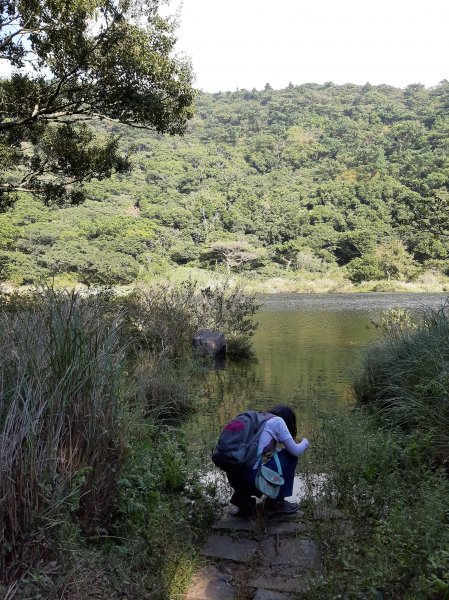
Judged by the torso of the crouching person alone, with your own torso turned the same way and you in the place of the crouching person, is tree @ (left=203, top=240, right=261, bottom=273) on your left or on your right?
on your left

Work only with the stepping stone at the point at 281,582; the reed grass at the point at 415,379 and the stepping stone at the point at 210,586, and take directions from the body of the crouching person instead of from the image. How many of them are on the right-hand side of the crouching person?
2

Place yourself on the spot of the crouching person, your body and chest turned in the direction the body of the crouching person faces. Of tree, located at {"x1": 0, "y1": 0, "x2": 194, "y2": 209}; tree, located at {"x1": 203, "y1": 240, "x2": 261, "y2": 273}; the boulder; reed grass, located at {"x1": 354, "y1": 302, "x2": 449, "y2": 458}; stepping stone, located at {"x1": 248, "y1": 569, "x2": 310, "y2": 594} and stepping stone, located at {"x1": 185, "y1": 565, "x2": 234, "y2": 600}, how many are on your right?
2

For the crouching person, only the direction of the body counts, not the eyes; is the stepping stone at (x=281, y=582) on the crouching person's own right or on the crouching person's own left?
on the crouching person's own right

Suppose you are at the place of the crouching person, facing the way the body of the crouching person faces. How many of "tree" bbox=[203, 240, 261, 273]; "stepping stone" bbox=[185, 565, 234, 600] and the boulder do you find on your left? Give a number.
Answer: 2

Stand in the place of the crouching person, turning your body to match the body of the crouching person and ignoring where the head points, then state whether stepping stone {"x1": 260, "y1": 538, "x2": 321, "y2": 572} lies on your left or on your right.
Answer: on your right

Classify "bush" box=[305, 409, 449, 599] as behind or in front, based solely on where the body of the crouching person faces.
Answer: in front

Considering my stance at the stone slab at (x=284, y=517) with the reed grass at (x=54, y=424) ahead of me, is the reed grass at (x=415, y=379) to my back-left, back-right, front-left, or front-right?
back-right

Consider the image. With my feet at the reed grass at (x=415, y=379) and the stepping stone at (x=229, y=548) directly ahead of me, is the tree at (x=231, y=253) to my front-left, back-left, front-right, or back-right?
back-right

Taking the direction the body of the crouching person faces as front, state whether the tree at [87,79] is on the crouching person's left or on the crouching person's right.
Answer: on the crouching person's left
